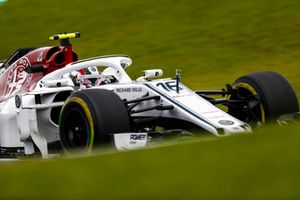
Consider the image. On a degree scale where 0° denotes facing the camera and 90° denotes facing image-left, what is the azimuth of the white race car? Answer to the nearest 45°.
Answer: approximately 315°
